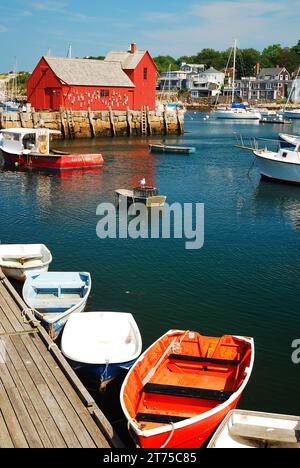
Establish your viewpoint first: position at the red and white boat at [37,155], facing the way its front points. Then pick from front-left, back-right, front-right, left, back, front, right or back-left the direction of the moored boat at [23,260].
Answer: back-left

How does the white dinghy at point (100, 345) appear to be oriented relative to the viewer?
toward the camera

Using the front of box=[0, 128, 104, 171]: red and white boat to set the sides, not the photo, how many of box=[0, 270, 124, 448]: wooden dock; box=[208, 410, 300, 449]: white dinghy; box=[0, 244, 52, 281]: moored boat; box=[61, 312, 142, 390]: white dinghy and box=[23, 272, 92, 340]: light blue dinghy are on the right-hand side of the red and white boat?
0

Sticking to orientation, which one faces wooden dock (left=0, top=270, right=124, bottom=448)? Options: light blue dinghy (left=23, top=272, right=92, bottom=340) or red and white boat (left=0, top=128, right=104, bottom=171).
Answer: the light blue dinghy

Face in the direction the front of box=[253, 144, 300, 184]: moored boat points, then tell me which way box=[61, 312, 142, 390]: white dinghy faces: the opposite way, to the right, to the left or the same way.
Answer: to the left

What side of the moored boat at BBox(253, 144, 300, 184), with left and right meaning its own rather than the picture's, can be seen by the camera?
left

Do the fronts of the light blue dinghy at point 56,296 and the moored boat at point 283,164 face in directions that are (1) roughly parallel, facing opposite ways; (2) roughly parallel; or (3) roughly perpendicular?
roughly perpendicular

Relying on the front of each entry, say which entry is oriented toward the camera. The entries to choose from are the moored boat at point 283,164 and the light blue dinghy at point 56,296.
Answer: the light blue dinghy

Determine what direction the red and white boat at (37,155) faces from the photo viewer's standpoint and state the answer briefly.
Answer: facing away from the viewer and to the left of the viewer
